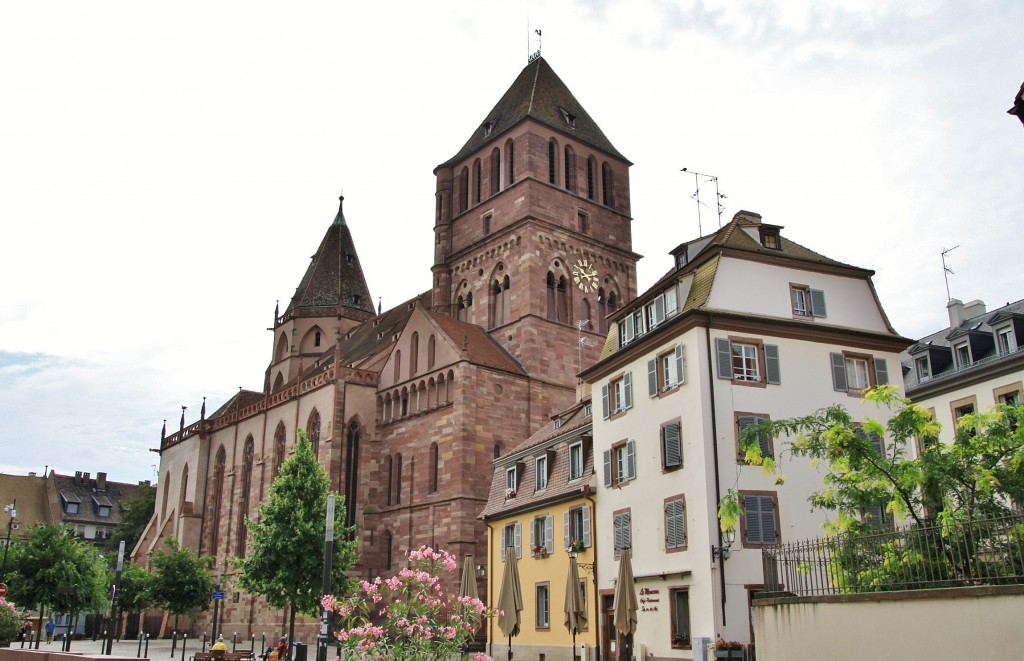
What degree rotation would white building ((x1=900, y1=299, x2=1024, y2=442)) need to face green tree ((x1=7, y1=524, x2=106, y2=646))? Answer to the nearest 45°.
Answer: approximately 45° to its right

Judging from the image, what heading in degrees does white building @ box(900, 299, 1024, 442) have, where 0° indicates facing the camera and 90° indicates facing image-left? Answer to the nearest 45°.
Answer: approximately 45°

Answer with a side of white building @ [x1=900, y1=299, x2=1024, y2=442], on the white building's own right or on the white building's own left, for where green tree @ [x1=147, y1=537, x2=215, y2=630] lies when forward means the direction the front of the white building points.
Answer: on the white building's own right

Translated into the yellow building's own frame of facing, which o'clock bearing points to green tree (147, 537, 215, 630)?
The green tree is roughly at 3 o'clock from the yellow building.

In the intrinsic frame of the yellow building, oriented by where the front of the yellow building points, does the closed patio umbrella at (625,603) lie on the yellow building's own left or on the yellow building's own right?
on the yellow building's own left

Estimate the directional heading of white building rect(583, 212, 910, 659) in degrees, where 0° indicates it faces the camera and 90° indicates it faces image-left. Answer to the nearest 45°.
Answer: approximately 45°
